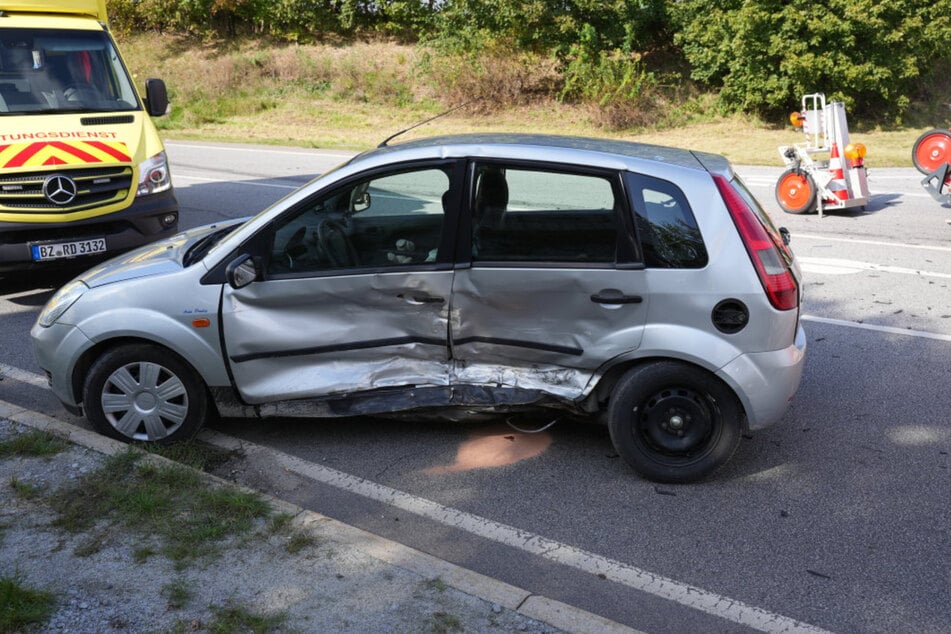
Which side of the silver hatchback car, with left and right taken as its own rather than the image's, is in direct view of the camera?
left

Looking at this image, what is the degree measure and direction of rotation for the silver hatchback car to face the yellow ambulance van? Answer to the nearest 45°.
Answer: approximately 45° to its right

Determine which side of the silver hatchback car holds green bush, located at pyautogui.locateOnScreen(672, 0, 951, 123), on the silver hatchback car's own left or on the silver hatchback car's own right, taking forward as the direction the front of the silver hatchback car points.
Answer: on the silver hatchback car's own right

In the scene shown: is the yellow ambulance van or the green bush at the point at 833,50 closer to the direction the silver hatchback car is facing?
the yellow ambulance van

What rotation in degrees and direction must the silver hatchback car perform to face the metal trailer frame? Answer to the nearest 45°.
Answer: approximately 135° to its right

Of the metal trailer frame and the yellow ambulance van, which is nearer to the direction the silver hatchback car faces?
the yellow ambulance van
